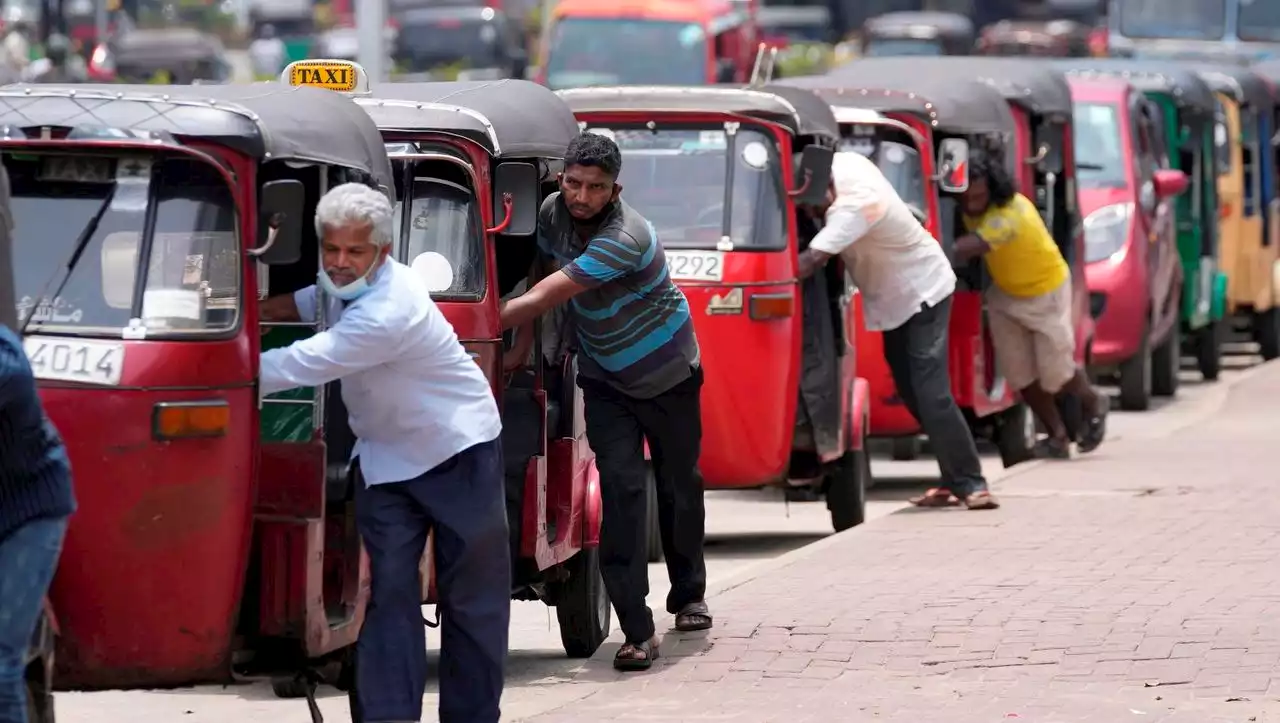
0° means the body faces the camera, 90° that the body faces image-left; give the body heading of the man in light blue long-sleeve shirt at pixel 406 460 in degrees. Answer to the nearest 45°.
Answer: approximately 45°

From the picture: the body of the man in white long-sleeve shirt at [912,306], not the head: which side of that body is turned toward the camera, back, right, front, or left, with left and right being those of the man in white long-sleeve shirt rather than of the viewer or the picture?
left

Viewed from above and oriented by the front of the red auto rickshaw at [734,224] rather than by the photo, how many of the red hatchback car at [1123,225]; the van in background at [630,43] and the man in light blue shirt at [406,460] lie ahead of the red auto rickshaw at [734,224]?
1

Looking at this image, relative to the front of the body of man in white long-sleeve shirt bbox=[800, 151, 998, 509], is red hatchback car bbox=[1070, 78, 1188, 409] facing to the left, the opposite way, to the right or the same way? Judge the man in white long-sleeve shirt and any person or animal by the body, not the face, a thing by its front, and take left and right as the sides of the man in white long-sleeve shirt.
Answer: to the left

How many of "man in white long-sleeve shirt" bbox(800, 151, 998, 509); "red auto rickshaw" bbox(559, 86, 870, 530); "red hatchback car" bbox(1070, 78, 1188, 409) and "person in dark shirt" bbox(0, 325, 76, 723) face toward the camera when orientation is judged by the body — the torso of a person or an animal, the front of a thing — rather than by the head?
2

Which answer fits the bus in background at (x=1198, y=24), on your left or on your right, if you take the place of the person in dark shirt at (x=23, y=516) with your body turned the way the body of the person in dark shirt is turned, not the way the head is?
on your right
